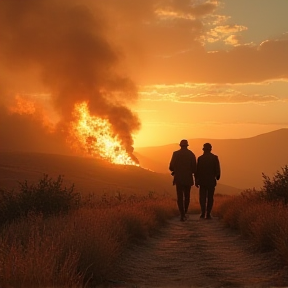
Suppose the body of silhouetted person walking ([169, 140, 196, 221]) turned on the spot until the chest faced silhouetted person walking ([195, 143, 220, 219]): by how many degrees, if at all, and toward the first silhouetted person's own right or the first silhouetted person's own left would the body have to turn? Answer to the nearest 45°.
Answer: approximately 45° to the first silhouetted person's own right

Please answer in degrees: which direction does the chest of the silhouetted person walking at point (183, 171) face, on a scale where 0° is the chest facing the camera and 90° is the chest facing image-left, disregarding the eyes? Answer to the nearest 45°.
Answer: approximately 180°

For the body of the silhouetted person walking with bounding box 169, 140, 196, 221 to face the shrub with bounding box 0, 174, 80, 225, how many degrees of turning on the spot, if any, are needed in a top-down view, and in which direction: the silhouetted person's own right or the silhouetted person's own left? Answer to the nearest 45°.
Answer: approximately 135° to the silhouetted person's own left
